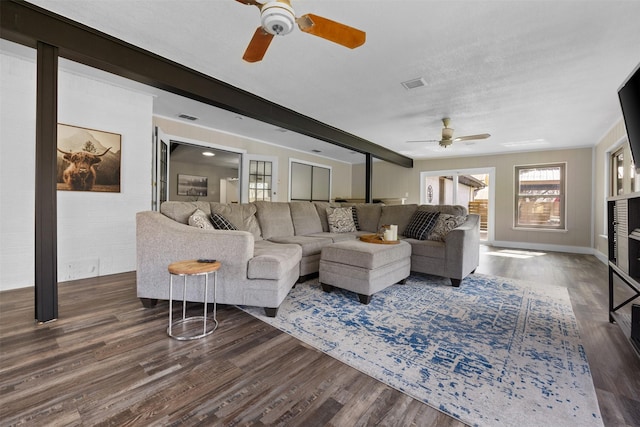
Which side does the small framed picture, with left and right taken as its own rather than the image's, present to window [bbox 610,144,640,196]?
front

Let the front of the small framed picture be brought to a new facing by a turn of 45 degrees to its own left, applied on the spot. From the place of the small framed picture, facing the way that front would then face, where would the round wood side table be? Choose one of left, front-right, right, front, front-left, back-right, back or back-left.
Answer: right

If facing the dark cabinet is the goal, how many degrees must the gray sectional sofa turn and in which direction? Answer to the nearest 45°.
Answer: approximately 45° to its left

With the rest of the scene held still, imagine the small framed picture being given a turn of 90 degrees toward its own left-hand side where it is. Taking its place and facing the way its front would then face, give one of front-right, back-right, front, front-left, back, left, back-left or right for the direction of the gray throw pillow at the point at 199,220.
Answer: back-right

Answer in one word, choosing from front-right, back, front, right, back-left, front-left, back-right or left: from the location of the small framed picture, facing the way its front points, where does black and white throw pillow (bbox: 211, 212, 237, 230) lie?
front-right

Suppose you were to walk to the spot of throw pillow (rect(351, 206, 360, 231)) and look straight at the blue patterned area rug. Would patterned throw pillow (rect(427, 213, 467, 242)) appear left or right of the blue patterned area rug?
left

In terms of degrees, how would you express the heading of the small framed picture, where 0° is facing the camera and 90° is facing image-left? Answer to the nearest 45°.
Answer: approximately 315°

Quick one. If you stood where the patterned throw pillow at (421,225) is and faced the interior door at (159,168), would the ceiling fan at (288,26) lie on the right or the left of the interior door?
left

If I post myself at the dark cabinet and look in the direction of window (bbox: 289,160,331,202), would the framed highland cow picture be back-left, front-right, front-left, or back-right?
front-left

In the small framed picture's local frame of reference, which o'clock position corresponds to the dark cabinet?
The dark cabinet is roughly at 1 o'clock from the small framed picture.

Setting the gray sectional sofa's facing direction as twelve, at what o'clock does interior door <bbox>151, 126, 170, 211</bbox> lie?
The interior door is roughly at 6 o'clock from the gray sectional sofa.

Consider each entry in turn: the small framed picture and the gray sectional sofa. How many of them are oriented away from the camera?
0

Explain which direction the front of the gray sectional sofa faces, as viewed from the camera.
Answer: facing the viewer and to the right of the viewer
